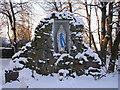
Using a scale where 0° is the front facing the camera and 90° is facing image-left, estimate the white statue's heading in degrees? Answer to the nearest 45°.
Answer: approximately 0°

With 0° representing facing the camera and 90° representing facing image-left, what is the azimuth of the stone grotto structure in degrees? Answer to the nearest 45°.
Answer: approximately 0°

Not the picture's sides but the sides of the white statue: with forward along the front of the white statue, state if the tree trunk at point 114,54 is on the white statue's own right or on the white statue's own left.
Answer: on the white statue's own left

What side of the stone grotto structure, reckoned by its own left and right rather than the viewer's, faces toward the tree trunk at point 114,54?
left
